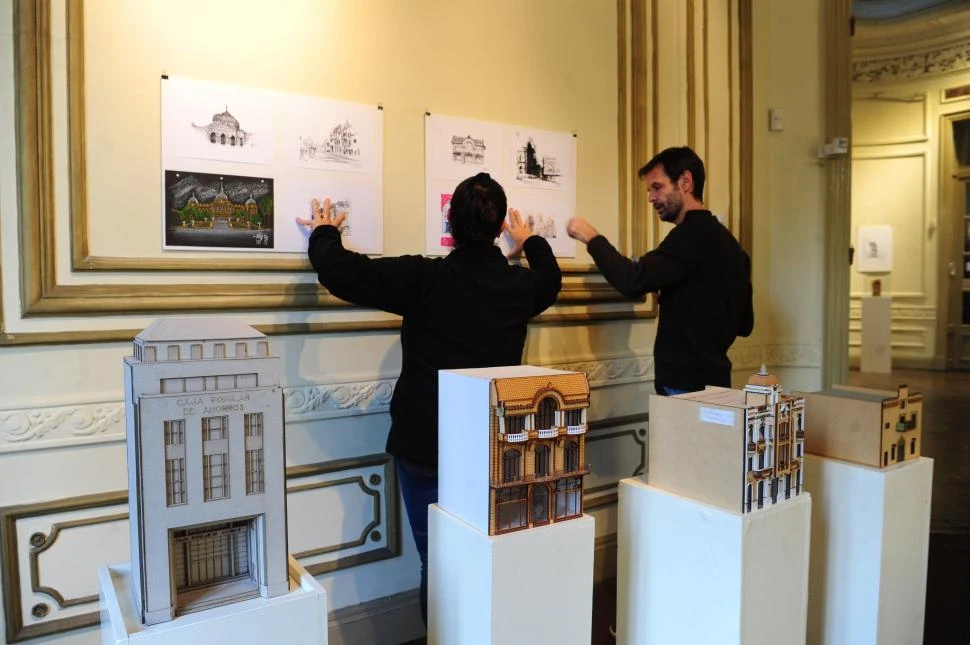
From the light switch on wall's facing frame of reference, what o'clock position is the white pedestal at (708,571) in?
The white pedestal is roughly at 12 o'clock from the light switch on wall.

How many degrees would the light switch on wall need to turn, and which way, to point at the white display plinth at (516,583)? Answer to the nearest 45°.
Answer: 0° — it already faces it

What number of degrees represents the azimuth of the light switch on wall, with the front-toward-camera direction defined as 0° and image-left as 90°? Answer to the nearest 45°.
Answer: approximately 0°

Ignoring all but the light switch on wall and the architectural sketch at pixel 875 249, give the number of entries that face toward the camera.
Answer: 2

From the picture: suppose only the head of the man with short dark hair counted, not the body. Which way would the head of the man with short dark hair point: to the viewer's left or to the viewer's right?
to the viewer's left

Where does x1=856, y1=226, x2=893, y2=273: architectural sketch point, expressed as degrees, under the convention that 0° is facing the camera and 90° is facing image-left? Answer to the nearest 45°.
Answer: approximately 0°

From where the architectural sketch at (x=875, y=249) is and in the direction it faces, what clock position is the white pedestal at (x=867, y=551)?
The white pedestal is roughly at 12 o'clock from the architectural sketch.
